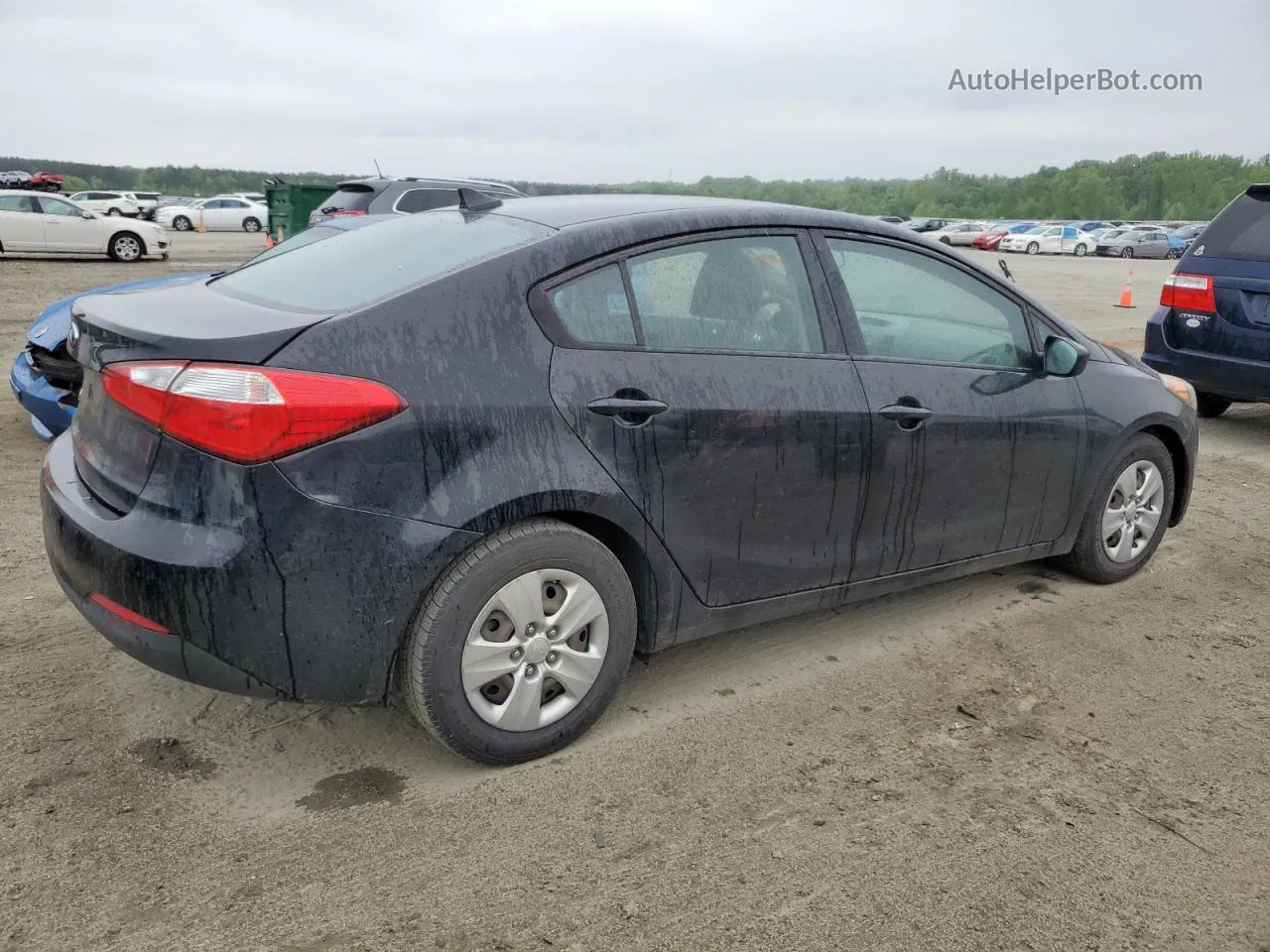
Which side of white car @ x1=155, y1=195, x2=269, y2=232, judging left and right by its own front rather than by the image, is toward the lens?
left

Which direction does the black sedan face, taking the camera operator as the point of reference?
facing away from the viewer and to the right of the viewer

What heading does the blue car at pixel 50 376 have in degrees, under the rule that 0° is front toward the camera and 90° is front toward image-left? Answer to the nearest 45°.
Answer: approximately 45°

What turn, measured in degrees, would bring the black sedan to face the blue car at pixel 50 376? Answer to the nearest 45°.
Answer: approximately 90° to its left

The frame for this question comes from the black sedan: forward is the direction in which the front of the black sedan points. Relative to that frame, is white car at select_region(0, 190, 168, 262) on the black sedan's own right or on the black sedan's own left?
on the black sedan's own left

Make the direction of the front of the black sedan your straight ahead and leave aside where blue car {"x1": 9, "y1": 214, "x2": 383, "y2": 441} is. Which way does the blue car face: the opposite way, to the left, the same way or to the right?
the opposite way

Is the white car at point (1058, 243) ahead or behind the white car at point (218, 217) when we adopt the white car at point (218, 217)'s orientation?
behind

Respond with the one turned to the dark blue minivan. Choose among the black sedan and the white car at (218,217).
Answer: the black sedan

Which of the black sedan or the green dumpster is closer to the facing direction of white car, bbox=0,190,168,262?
the green dumpster

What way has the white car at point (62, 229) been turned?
to the viewer's right
